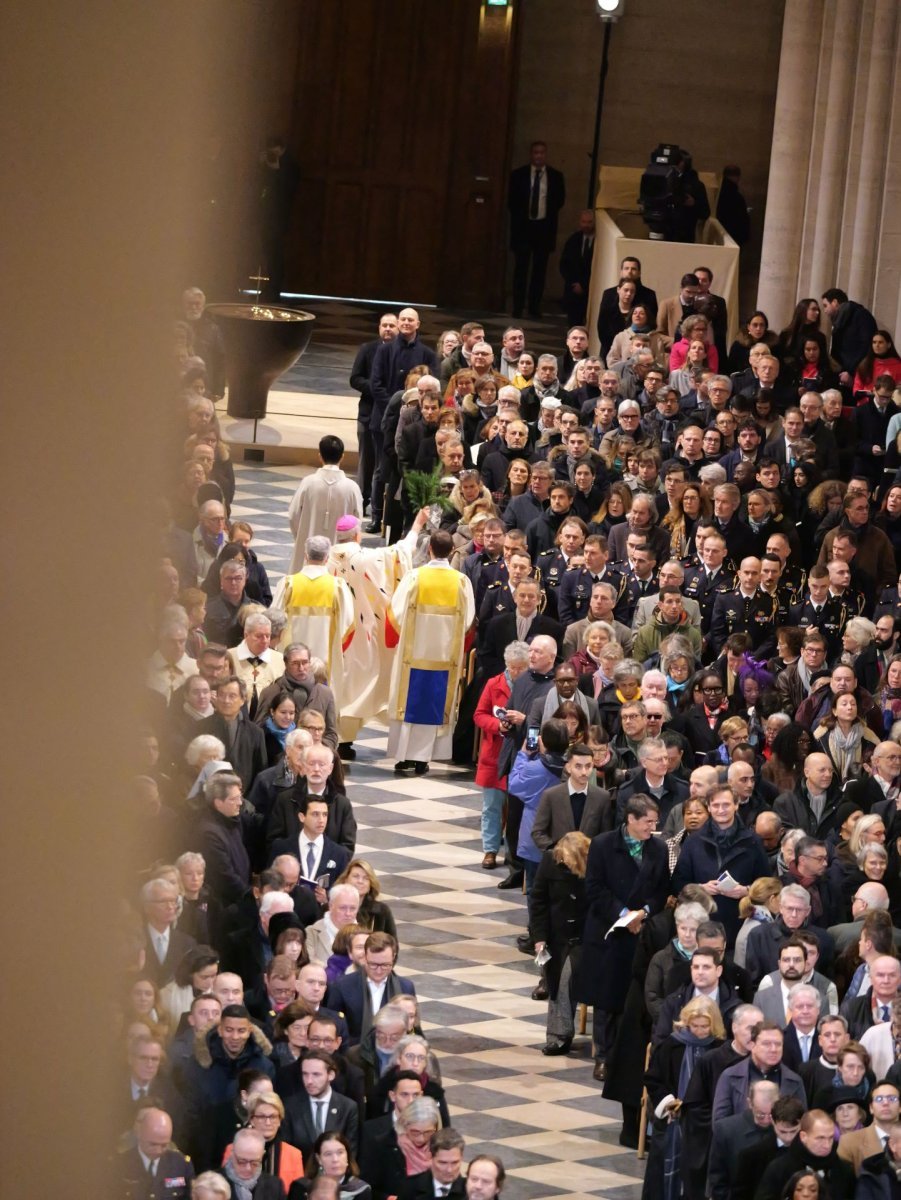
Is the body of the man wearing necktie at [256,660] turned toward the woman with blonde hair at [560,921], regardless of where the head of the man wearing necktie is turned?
no

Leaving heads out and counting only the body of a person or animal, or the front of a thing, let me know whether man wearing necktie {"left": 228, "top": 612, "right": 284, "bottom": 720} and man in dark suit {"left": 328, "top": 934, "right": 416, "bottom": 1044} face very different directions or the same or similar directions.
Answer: same or similar directions

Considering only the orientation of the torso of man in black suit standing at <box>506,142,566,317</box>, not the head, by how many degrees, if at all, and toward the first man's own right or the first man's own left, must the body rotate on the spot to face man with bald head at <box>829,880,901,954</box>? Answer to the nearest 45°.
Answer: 0° — they already face them

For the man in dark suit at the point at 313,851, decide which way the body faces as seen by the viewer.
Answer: toward the camera

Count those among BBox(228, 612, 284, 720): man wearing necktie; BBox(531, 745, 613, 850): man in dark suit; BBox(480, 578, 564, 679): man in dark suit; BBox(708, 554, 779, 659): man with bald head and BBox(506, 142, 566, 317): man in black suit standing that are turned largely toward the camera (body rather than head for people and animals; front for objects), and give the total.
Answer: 5

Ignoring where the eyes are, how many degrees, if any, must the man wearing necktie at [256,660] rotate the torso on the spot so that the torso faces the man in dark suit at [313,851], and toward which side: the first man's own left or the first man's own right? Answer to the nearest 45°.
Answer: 0° — they already face them

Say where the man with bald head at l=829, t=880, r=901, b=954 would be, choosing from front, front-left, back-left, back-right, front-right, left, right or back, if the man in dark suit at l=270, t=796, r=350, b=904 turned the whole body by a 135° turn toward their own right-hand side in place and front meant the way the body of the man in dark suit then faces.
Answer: back-right

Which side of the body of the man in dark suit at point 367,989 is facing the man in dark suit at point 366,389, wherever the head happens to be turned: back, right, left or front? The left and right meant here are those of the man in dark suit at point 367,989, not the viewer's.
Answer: back

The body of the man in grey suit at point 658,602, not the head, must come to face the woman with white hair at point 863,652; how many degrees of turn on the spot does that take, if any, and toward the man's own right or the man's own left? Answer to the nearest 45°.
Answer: approximately 90° to the man's own left

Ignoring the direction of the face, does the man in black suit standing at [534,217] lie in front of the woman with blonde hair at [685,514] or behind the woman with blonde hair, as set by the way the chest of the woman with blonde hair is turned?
behind

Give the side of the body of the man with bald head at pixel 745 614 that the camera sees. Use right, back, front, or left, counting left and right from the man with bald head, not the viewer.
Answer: front

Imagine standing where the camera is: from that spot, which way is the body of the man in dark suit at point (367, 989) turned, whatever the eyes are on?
toward the camera

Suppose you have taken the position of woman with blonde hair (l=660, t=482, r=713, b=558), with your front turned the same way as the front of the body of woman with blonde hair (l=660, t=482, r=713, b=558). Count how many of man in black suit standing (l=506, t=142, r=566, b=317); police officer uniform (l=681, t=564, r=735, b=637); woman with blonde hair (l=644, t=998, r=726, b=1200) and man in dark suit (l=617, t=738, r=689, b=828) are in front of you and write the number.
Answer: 3

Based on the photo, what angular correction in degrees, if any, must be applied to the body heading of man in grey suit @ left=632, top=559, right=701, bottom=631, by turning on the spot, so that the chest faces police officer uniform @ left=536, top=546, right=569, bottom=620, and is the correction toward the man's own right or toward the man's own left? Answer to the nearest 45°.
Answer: approximately 135° to the man's own right

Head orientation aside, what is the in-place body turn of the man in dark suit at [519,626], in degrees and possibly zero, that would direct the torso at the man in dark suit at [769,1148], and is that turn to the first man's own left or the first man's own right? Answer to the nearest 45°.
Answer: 0° — they already face them

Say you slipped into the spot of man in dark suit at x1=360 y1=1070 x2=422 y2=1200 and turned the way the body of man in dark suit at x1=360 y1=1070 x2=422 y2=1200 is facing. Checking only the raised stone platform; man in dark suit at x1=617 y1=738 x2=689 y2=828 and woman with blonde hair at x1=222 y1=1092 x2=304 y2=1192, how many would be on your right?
1
